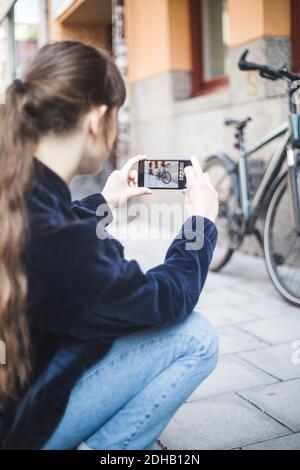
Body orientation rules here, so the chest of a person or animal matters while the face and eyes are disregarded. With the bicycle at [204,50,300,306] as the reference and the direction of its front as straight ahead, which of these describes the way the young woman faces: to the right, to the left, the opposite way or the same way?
to the left

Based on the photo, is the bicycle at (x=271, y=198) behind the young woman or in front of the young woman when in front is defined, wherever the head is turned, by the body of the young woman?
in front

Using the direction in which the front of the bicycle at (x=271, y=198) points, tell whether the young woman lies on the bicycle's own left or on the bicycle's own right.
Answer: on the bicycle's own right

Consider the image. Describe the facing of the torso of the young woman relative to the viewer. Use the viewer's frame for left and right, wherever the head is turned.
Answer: facing away from the viewer and to the right of the viewer

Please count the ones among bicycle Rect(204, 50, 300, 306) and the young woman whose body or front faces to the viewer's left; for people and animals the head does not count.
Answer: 0

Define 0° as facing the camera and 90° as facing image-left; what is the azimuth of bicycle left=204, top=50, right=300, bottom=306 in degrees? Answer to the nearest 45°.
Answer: approximately 315°

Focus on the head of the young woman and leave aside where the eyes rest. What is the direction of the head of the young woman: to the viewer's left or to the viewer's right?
to the viewer's right
